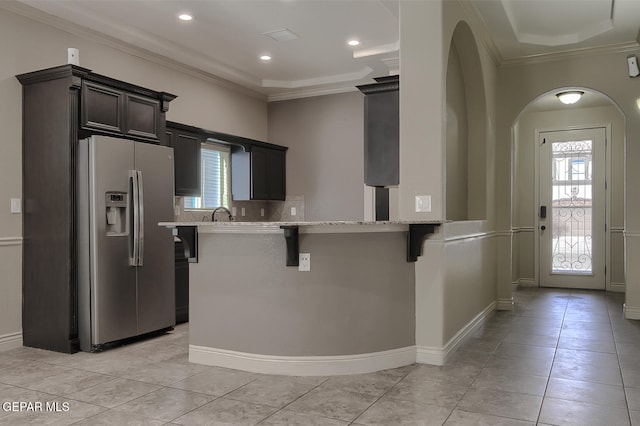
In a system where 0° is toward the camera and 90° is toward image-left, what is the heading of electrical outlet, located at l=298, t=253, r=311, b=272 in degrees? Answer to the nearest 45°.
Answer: approximately 0°

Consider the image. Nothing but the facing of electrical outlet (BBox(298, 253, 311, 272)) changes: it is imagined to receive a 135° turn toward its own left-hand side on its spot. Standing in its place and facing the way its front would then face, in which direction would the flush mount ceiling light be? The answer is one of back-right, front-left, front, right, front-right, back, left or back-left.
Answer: front

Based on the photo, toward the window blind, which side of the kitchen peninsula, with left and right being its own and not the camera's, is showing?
back

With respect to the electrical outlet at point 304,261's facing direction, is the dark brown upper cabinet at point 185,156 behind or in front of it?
behind

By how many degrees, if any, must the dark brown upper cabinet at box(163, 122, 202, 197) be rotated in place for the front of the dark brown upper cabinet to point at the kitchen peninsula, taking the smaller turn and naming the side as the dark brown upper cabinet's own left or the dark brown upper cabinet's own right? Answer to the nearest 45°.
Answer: approximately 45° to the dark brown upper cabinet's own right

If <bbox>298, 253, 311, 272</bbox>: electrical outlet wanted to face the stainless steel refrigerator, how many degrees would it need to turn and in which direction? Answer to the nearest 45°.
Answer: approximately 135° to its right
